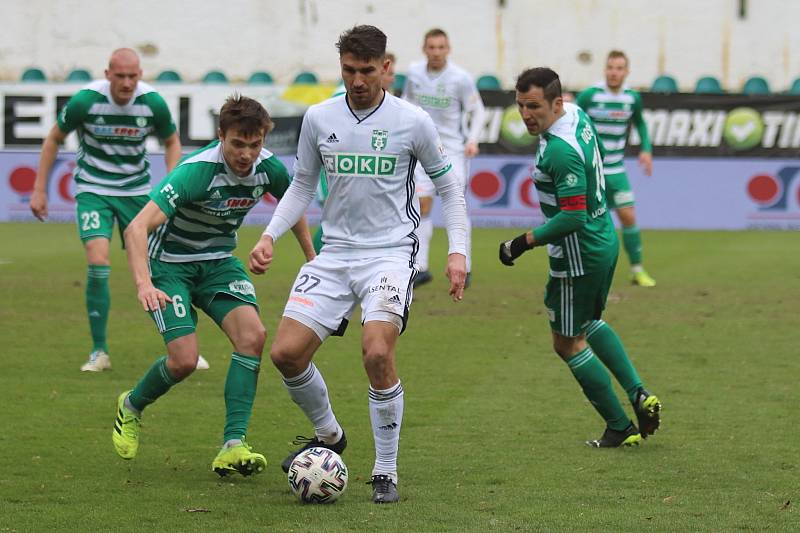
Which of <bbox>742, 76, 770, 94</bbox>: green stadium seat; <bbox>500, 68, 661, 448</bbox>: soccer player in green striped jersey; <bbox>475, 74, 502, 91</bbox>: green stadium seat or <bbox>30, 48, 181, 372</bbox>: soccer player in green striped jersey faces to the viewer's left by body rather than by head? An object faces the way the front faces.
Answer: <bbox>500, 68, 661, 448</bbox>: soccer player in green striped jersey

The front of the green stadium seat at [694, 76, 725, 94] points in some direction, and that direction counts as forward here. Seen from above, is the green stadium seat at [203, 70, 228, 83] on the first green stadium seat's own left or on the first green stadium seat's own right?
on the first green stadium seat's own right

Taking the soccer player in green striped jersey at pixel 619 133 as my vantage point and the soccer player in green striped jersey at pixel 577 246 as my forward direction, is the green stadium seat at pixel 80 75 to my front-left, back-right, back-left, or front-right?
back-right

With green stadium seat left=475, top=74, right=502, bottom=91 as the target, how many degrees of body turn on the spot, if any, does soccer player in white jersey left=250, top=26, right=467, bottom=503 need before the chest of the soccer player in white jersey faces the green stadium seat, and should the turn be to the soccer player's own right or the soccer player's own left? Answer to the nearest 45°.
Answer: approximately 180°

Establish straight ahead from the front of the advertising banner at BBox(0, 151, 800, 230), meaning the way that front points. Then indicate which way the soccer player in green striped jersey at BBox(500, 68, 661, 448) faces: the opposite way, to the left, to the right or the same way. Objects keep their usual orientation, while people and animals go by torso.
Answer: to the right

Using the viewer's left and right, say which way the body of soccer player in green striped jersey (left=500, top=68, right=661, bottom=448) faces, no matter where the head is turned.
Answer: facing to the left of the viewer

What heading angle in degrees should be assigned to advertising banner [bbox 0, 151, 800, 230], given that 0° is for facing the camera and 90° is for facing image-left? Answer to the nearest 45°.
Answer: approximately 0°

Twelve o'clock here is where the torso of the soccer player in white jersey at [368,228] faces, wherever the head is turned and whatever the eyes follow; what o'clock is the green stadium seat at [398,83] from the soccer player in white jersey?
The green stadium seat is roughly at 6 o'clock from the soccer player in white jersey.

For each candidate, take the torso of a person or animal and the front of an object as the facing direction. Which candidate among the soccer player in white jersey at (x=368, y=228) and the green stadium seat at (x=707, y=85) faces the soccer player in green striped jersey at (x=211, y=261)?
the green stadium seat

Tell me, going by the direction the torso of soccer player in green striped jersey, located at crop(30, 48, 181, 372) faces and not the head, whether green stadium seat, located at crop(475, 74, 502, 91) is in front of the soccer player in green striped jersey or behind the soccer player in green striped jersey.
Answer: behind

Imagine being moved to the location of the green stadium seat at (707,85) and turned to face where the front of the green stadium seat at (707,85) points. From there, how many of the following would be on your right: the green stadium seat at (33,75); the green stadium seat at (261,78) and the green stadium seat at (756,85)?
2

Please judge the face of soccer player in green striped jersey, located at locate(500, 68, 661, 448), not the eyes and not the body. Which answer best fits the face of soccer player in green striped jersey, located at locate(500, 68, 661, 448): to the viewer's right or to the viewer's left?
to the viewer's left
